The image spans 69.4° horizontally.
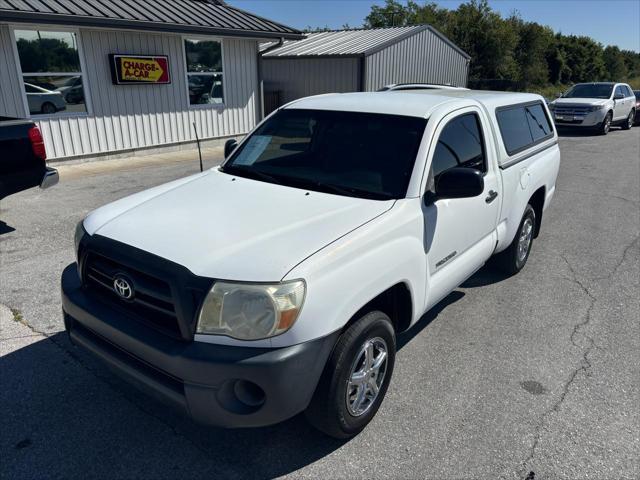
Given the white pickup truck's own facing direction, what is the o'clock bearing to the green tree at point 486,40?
The green tree is roughly at 5 o'clock from the white pickup truck.

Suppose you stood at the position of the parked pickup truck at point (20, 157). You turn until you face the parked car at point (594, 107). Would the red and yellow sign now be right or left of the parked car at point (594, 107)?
left

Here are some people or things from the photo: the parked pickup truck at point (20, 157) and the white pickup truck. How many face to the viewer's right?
0

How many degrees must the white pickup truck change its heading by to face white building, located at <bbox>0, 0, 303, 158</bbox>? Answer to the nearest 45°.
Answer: approximately 90° to its right

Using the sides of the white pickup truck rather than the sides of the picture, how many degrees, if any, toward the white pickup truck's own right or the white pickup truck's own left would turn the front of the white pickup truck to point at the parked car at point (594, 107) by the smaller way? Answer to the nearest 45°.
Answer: approximately 180°

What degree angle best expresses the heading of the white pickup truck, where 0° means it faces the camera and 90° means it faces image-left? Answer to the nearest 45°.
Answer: approximately 45°

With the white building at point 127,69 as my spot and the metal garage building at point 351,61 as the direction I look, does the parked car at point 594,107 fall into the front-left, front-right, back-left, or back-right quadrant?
front-right

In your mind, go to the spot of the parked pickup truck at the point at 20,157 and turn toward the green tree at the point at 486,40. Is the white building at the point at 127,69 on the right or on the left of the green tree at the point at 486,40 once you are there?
left
